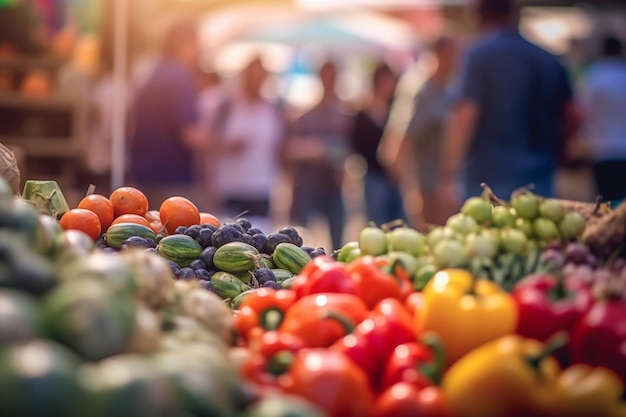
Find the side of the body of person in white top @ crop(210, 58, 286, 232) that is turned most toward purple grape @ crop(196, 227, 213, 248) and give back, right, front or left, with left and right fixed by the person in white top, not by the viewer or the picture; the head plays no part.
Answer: front

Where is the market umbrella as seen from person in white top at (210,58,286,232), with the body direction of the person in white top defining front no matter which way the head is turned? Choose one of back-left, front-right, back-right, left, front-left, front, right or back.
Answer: back

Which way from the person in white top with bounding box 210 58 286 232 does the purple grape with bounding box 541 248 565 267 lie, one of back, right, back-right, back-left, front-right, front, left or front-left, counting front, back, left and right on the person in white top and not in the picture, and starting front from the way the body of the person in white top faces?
front

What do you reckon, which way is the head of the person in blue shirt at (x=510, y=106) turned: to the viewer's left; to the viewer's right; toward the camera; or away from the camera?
away from the camera

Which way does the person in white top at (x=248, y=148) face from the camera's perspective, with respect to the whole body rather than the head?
toward the camera

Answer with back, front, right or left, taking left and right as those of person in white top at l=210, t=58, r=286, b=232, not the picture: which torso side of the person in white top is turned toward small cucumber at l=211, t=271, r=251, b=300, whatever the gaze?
front

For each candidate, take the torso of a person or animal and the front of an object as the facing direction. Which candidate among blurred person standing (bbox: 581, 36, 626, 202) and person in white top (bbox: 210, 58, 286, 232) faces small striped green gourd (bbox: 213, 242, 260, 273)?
the person in white top

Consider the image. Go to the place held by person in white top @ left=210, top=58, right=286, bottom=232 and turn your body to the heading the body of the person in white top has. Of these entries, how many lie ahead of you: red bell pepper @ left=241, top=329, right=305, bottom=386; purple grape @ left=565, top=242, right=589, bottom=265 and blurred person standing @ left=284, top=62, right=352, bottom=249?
2

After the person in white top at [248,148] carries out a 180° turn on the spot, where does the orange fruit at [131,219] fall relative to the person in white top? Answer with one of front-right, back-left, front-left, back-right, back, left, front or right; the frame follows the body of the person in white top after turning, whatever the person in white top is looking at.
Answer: back
